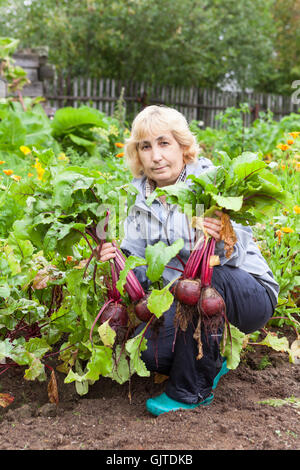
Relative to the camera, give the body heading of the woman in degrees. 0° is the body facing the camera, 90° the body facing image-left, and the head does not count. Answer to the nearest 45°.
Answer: approximately 45°

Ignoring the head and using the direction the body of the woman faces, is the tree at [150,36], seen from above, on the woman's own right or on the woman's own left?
on the woman's own right

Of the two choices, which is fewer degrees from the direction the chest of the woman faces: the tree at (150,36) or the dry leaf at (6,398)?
the dry leaf

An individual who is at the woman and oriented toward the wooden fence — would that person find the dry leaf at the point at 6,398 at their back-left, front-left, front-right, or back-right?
back-left

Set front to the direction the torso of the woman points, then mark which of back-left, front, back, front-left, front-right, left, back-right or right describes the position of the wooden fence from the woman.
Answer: back-right
